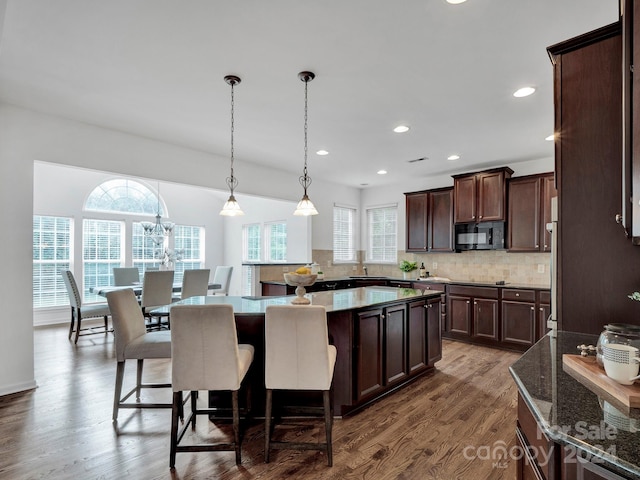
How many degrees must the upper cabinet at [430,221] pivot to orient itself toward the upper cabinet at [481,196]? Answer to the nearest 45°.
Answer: approximately 90° to its left

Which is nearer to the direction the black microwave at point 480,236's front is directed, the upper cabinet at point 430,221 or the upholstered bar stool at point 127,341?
the upholstered bar stool

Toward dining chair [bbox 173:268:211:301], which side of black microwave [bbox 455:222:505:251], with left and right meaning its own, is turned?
right

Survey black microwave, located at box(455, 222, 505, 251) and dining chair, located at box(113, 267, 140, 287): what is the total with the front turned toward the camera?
2

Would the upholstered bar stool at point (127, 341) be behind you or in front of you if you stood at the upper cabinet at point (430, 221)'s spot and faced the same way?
in front

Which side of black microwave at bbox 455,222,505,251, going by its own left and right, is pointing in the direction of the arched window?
right

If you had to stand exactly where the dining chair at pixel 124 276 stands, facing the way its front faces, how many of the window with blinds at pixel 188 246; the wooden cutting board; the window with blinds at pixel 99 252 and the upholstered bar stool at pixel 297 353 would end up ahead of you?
2

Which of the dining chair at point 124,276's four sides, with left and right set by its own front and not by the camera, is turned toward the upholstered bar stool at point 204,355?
front

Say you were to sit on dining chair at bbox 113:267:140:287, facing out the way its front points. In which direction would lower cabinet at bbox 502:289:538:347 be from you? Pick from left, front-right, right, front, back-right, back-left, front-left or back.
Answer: front-left
